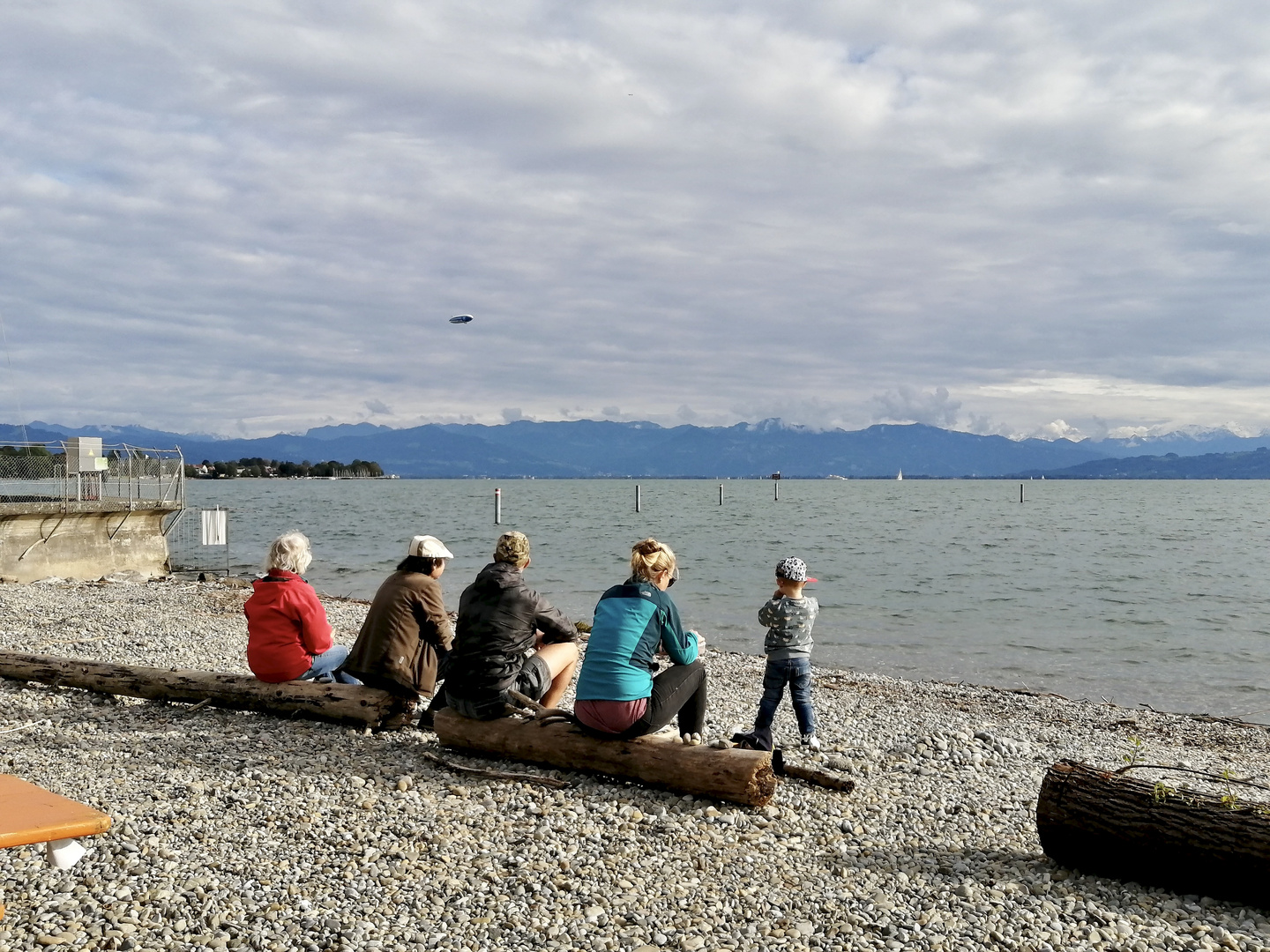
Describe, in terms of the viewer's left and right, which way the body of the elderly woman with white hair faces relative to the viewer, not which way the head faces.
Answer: facing away from the viewer and to the right of the viewer

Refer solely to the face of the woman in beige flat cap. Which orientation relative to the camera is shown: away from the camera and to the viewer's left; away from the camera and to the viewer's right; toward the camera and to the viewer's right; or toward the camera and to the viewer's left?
away from the camera and to the viewer's right

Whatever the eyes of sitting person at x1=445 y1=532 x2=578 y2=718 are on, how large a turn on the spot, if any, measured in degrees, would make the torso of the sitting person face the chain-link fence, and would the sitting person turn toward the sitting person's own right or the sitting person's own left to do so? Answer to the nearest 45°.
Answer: approximately 90° to the sitting person's own left

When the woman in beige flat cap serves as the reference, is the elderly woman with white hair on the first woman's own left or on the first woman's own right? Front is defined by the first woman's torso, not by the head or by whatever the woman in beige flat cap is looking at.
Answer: on the first woman's own left

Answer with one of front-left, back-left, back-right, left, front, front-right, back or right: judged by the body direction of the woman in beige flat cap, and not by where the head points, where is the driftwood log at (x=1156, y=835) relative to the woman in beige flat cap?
right

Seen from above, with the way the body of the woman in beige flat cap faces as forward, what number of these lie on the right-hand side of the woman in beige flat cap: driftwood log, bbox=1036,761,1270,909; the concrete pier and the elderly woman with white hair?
1

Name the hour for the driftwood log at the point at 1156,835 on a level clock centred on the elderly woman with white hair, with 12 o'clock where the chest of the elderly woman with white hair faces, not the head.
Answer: The driftwood log is roughly at 3 o'clock from the elderly woman with white hair.

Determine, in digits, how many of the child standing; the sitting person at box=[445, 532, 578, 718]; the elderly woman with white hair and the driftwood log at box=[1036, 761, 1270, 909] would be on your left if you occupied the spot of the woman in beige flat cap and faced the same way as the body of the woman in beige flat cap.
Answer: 1

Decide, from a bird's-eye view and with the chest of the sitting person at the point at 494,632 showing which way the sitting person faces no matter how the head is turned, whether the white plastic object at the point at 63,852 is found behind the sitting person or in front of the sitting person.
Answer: behind

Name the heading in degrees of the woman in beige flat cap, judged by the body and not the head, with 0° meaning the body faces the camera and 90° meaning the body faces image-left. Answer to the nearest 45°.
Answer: approximately 225°

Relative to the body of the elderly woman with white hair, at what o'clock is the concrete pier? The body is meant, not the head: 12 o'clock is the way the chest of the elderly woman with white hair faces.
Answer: The concrete pier is roughly at 10 o'clock from the elderly woman with white hair.

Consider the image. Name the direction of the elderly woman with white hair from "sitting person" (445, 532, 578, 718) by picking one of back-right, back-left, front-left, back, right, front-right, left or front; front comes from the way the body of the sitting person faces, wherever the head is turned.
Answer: left

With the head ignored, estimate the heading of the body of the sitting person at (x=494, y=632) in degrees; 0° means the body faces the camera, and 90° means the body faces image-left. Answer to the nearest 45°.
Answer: approximately 225°

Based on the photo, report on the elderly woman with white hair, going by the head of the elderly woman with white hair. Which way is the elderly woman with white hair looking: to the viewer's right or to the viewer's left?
to the viewer's right
